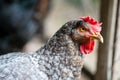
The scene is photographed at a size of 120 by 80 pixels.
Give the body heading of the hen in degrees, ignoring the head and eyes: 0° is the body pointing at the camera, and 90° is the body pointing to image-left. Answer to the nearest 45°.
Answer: approximately 270°

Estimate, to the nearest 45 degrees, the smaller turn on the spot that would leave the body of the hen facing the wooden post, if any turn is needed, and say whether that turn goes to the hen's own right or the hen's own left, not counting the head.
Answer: approximately 45° to the hen's own left

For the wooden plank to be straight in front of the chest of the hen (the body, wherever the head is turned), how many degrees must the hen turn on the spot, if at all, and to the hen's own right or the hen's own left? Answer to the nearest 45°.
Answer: approximately 45° to the hen's own left
